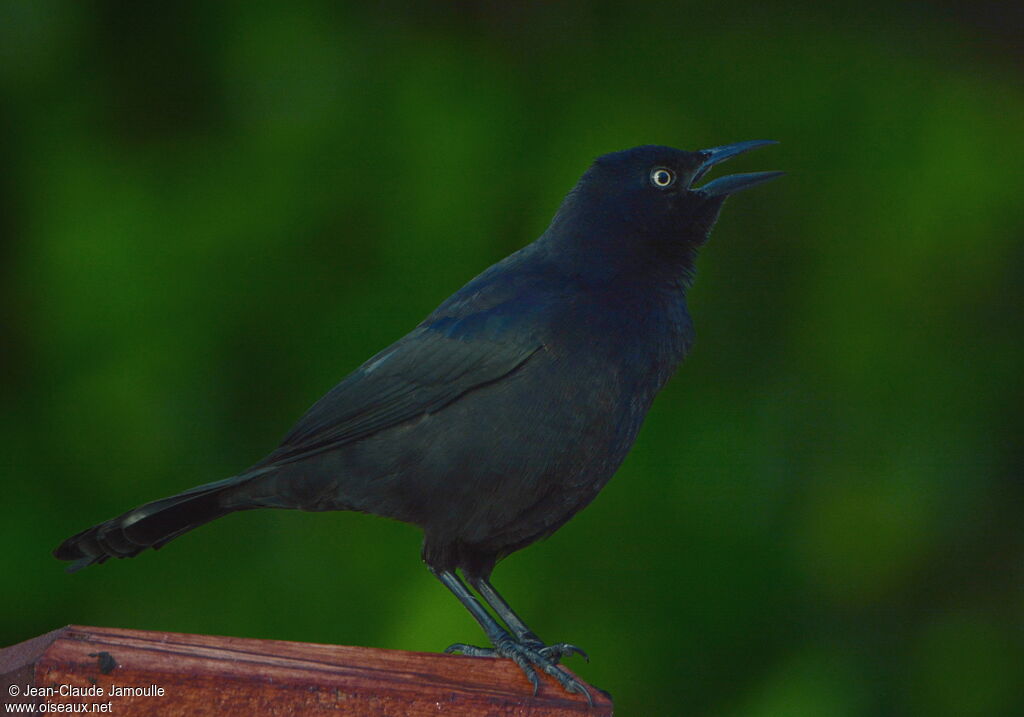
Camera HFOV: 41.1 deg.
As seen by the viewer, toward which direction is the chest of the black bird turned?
to the viewer's right
